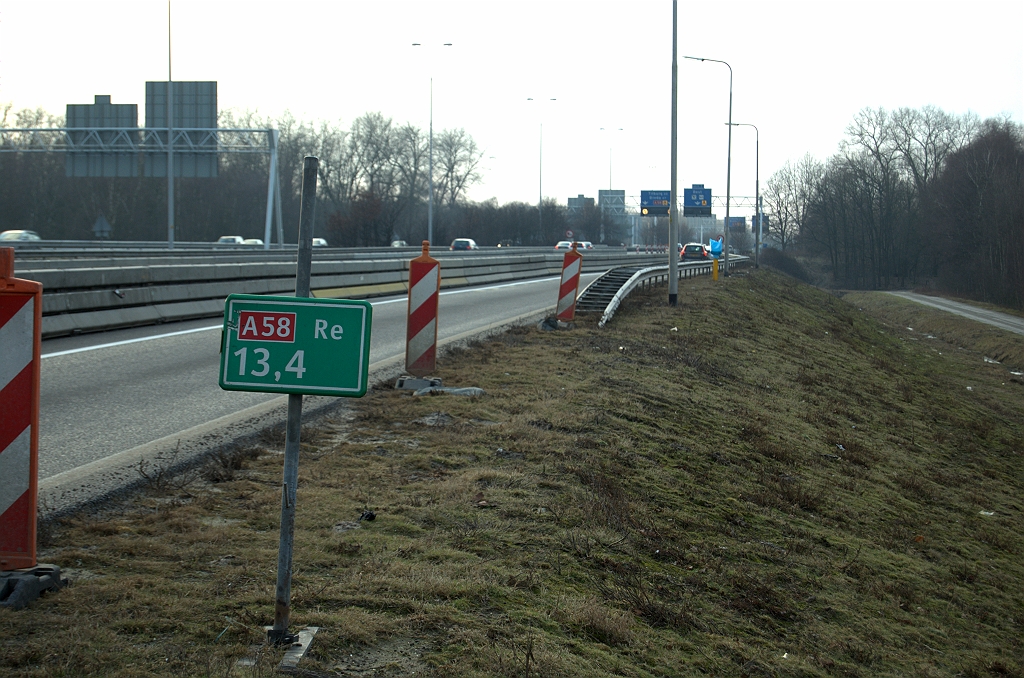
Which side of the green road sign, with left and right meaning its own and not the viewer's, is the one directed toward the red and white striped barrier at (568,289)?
back

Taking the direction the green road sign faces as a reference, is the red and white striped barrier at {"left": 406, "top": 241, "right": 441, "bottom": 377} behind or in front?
behind

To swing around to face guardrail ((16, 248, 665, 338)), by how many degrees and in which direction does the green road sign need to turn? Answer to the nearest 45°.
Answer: approximately 180°

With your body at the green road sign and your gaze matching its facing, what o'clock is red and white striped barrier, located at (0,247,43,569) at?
The red and white striped barrier is roughly at 4 o'clock from the green road sign.

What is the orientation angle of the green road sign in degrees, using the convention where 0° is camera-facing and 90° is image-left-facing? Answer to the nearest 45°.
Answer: approximately 0°

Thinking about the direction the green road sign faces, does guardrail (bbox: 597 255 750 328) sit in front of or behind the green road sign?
behind
